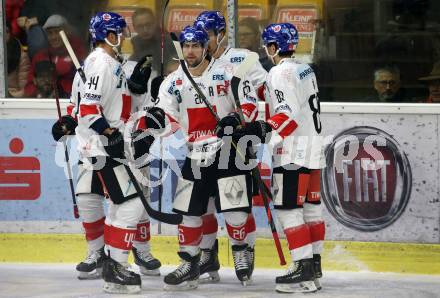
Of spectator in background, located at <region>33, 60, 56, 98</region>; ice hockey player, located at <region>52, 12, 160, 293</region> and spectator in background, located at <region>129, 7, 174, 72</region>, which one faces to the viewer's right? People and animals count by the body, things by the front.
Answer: the ice hockey player

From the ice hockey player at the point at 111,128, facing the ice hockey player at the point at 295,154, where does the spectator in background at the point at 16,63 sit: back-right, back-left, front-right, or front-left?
back-left

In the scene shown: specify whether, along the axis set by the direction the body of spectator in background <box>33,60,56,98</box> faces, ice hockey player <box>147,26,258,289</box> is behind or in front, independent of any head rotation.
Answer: in front

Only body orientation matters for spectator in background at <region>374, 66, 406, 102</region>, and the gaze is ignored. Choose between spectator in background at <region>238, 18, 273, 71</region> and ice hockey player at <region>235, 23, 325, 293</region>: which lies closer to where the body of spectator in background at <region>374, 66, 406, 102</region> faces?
the ice hockey player

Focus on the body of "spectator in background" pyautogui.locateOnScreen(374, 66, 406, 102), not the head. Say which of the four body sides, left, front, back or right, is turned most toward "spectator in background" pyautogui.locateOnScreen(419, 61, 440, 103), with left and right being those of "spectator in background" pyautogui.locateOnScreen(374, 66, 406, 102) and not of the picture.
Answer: left

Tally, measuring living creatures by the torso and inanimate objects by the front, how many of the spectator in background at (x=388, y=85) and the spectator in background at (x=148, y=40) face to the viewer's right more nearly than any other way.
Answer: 0

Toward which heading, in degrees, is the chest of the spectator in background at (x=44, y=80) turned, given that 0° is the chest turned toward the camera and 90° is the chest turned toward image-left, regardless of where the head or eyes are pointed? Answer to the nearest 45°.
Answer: approximately 0°
